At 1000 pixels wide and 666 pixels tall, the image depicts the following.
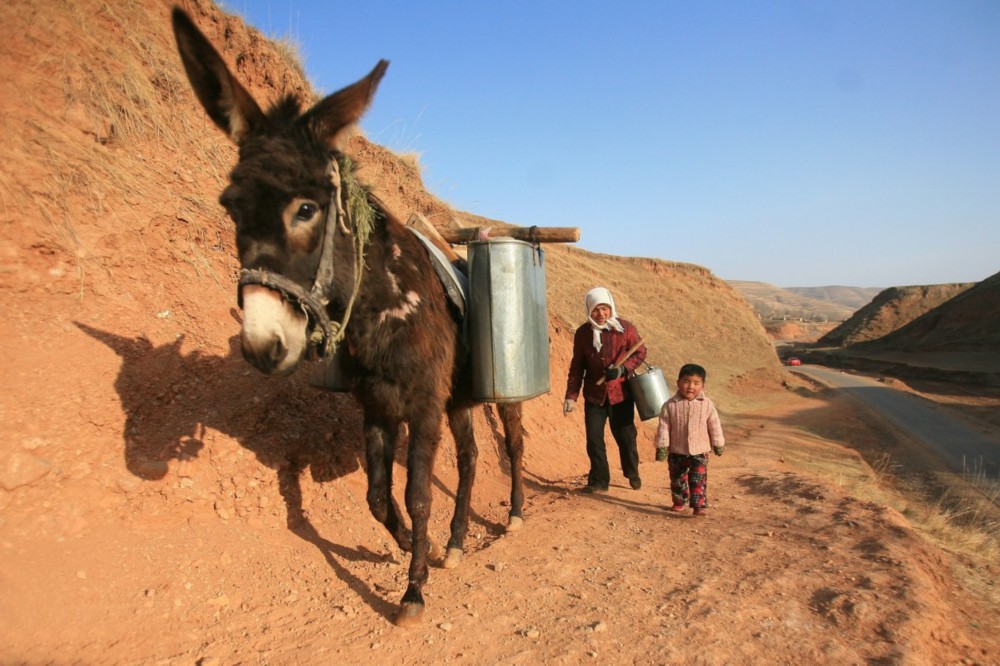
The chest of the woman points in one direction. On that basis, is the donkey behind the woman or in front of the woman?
in front

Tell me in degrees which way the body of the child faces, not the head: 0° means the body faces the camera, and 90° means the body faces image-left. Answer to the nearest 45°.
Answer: approximately 0°

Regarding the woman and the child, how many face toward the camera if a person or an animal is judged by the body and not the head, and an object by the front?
2

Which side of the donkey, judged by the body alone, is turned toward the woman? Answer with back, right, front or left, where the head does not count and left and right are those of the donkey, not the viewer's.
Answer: back

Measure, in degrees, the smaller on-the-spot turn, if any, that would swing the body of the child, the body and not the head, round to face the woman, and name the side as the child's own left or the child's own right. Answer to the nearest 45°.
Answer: approximately 135° to the child's own right

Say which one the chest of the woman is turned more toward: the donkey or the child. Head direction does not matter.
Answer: the donkey

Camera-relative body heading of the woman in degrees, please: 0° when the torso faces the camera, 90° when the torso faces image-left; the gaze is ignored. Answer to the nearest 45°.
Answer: approximately 0°
